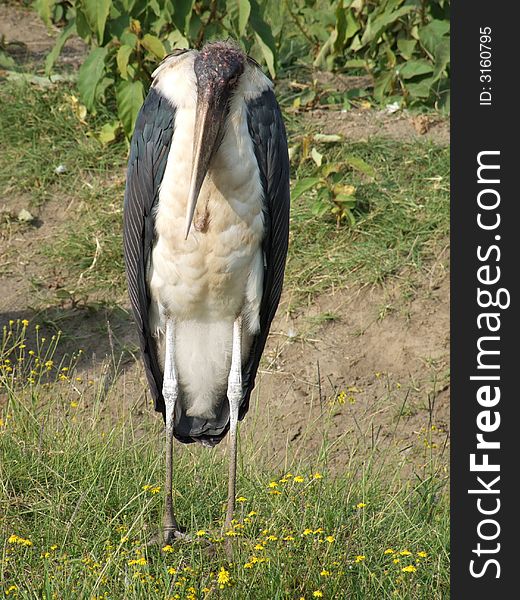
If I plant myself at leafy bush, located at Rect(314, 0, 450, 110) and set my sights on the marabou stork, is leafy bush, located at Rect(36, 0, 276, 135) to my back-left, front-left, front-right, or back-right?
front-right

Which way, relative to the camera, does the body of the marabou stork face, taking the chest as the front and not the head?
toward the camera

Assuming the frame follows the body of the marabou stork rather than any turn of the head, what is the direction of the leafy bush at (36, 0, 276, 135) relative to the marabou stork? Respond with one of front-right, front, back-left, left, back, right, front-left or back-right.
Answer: back

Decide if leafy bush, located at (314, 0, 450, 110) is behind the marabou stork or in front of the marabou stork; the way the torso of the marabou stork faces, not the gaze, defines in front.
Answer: behind

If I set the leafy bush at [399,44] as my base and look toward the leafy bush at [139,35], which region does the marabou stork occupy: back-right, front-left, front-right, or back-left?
front-left
